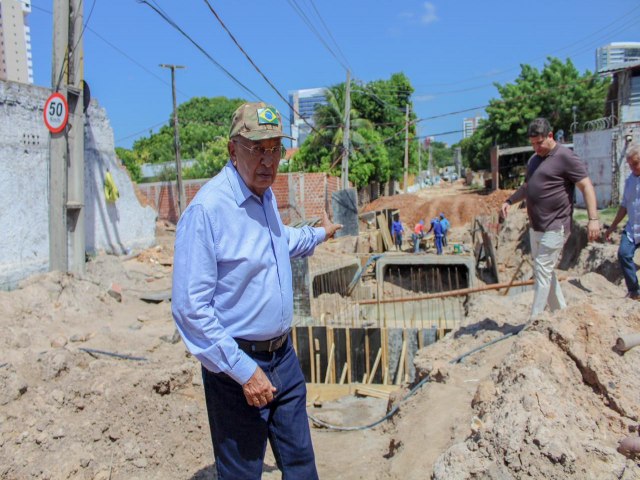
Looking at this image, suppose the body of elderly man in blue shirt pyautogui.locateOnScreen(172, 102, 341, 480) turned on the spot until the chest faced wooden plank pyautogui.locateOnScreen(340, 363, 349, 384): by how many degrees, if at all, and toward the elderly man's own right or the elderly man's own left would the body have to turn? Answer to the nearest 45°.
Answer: approximately 135° to the elderly man's own left

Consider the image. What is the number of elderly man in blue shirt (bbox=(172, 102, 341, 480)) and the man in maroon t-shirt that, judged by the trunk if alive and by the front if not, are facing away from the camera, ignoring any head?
0

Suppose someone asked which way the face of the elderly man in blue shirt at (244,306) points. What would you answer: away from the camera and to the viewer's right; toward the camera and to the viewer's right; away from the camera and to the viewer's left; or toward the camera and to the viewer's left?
toward the camera and to the viewer's right

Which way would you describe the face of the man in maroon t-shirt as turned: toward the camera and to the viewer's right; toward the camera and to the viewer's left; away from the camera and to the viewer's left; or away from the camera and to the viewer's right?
toward the camera and to the viewer's left

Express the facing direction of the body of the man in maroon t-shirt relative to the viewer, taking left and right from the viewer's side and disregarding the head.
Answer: facing the viewer and to the left of the viewer

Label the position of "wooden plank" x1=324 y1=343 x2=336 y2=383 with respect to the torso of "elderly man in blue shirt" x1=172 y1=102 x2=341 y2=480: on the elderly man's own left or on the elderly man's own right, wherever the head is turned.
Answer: on the elderly man's own left

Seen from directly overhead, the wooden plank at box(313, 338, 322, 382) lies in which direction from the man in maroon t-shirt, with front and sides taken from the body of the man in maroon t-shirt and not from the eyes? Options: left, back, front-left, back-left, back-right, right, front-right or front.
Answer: right

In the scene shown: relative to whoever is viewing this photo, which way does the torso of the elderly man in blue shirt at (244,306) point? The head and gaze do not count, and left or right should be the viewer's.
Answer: facing the viewer and to the right of the viewer

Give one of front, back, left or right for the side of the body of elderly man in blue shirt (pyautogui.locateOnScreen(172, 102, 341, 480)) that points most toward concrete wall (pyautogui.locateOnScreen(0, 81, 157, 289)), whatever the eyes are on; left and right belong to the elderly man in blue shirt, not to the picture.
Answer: back

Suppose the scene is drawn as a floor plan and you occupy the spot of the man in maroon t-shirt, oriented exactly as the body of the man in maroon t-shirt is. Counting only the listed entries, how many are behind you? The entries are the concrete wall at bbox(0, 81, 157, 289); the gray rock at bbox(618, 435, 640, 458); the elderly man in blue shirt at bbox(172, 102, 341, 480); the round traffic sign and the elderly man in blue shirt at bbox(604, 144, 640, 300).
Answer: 1

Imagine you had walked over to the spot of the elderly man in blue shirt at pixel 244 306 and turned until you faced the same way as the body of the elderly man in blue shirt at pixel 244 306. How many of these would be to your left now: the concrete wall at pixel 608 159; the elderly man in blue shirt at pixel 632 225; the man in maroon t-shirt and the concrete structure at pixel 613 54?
4

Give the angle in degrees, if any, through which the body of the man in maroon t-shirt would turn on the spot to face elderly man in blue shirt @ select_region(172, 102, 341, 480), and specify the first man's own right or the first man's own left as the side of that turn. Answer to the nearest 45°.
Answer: approximately 45° to the first man's own left

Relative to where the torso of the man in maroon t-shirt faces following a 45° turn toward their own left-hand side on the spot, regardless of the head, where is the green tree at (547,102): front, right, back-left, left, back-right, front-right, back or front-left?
back
